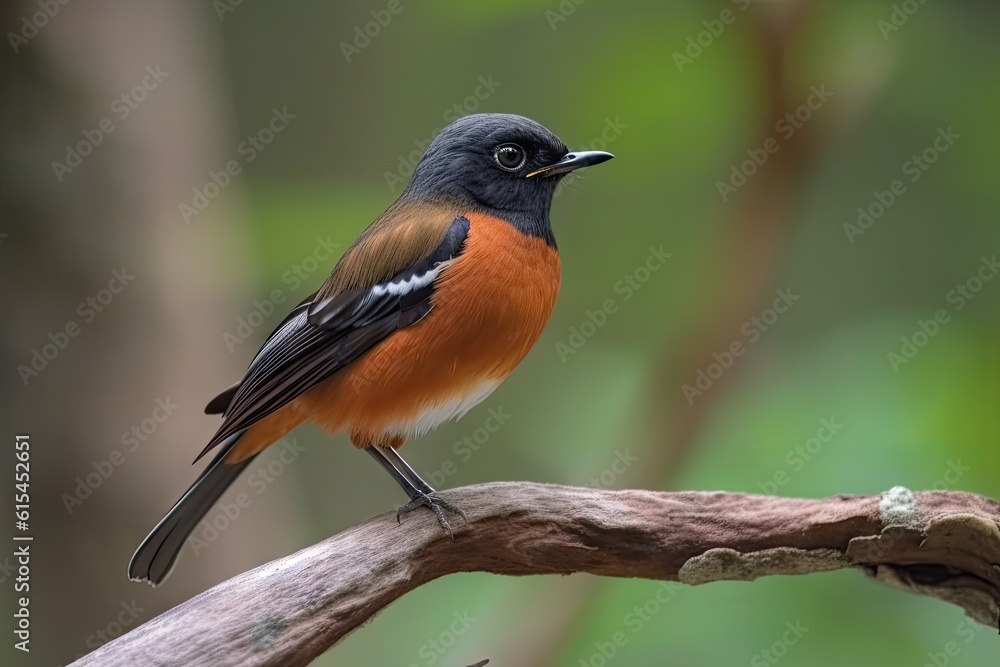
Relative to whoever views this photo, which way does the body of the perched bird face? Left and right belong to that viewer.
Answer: facing to the right of the viewer
